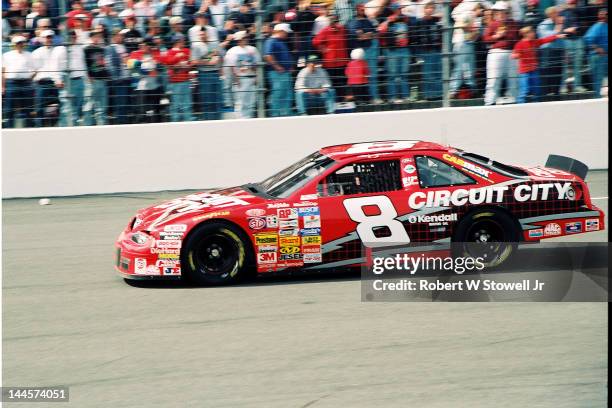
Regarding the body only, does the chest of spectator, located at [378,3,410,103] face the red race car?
yes

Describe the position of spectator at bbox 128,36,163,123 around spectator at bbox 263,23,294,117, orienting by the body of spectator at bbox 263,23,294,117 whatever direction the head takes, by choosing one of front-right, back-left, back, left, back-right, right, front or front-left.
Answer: back-right

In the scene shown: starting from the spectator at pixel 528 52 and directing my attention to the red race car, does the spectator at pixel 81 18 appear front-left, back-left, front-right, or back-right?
front-right

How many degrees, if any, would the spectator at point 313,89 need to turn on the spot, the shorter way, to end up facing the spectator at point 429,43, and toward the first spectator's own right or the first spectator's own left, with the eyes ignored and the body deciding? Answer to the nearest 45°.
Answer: approximately 90° to the first spectator's own left

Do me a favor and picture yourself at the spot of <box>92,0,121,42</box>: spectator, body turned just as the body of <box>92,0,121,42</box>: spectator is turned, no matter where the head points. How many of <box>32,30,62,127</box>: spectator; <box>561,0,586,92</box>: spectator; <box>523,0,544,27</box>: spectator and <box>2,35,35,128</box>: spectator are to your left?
2

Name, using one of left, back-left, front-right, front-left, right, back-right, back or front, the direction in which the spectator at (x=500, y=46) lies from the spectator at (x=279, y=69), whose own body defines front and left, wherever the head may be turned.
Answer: front-left

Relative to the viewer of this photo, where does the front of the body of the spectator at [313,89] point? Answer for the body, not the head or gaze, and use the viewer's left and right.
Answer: facing the viewer

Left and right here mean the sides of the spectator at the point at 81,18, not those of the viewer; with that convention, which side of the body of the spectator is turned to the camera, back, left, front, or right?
front

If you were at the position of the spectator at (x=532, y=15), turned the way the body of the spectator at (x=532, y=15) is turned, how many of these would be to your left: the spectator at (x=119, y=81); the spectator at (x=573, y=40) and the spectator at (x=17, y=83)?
1

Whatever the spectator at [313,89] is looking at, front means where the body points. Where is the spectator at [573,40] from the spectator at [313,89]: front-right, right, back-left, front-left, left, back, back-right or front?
left

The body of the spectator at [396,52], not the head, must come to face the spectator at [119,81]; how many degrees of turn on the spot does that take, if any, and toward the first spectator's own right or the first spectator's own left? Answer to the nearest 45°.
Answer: approximately 90° to the first spectator's own right

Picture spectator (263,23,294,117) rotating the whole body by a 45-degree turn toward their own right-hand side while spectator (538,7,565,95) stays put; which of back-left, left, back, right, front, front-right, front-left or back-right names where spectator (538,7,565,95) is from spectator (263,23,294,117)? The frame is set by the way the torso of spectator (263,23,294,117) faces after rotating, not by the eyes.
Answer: left

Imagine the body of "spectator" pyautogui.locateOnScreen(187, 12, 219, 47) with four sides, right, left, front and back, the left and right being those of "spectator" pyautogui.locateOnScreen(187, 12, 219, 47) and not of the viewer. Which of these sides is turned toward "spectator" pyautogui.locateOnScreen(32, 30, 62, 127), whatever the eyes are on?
right

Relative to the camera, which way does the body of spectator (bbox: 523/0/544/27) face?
toward the camera

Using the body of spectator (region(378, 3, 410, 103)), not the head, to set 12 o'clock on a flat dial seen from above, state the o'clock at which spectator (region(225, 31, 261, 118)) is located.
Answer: spectator (region(225, 31, 261, 118)) is roughly at 3 o'clock from spectator (region(378, 3, 410, 103)).

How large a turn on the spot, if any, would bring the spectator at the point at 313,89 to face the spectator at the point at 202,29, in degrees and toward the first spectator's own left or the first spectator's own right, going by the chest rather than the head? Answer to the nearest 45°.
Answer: approximately 90° to the first spectator's own right

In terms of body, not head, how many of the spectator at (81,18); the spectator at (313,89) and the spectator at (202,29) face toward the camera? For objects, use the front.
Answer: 3
